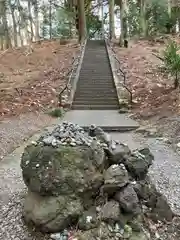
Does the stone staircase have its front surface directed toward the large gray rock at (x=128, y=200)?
yes

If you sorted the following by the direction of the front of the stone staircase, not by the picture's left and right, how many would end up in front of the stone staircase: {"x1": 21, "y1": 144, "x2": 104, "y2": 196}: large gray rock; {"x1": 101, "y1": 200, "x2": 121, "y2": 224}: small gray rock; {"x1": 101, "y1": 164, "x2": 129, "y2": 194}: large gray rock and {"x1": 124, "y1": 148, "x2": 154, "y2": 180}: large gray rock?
4

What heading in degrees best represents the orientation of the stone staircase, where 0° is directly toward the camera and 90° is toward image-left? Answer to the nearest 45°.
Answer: approximately 0°

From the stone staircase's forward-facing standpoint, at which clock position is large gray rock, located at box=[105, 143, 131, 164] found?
The large gray rock is roughly at 12 o'clock from the stone staircase.

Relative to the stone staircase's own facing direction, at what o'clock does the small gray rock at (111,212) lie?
The small gray rock is roughly at 12 o'clock from the stone staircase.

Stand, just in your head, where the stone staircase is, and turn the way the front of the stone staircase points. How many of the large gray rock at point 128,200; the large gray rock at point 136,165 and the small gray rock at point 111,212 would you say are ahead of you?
3

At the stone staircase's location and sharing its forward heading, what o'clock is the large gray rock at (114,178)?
The large gray rock is roughly at 12 o'clock from the stone staircase.

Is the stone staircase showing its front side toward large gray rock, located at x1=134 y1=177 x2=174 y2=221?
yes
